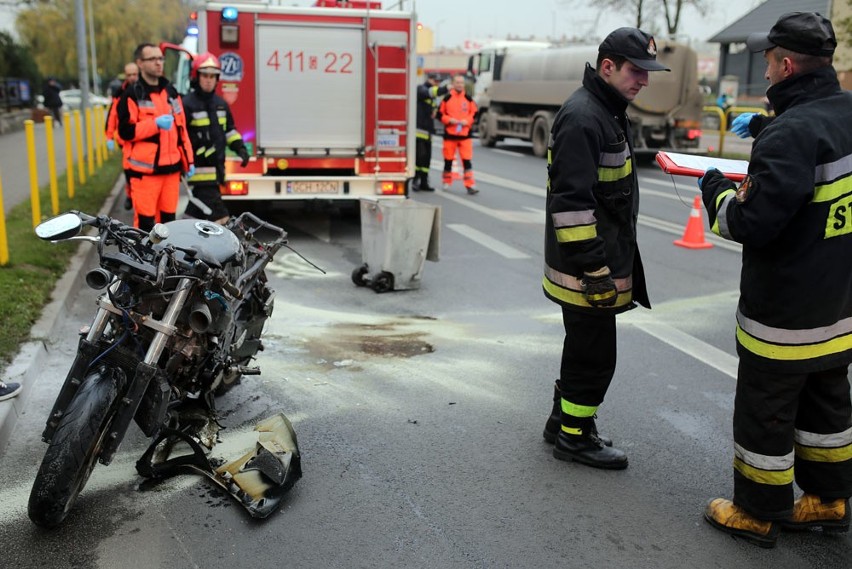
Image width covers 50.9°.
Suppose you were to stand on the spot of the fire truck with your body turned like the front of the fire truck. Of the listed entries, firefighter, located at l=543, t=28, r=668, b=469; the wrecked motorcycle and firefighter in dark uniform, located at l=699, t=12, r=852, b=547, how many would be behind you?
3

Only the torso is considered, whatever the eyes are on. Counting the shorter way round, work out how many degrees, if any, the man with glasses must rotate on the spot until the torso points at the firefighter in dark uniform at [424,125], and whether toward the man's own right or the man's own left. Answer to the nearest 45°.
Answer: approximately 90° to the man's own left

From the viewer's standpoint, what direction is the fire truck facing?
away from the camera

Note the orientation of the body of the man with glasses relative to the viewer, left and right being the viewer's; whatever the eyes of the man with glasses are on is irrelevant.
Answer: facing the viewer and to the right of the viewer

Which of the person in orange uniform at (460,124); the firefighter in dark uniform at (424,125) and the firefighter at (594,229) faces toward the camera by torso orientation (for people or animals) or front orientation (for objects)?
the person in orange uniform at (460,124)

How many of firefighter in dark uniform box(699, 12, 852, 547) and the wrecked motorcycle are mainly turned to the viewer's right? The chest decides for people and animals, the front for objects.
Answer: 0

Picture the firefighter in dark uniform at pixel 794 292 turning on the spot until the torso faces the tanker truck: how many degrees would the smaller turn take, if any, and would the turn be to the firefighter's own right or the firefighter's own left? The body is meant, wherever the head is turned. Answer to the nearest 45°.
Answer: approximately 45° to the firefighter's own right

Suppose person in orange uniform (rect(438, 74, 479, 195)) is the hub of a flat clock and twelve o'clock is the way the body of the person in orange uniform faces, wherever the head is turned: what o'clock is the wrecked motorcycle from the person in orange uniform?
The wrecked motorcycle is roughly at 12 o'clock from the person in orange uniform.

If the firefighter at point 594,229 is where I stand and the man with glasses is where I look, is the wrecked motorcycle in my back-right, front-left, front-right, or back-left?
front-left

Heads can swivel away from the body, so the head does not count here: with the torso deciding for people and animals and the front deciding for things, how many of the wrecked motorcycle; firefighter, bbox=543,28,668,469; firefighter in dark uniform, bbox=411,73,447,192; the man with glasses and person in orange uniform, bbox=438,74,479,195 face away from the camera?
0

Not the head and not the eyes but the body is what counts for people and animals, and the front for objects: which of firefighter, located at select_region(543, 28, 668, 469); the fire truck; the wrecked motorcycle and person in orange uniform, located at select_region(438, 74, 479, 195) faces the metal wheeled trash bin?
person in orange uniform, located at select_region(438, 74, 479, 195)

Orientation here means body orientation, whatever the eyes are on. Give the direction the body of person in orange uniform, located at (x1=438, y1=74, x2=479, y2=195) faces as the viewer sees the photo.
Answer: toward the camera

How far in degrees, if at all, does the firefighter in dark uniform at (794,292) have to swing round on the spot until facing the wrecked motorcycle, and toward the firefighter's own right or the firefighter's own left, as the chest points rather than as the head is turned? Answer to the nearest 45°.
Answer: approximately 45° to the firefighter's own left

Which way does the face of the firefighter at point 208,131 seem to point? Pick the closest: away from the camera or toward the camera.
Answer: toward the camera

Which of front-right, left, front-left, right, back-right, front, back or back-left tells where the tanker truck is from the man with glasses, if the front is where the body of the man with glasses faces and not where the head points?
left
